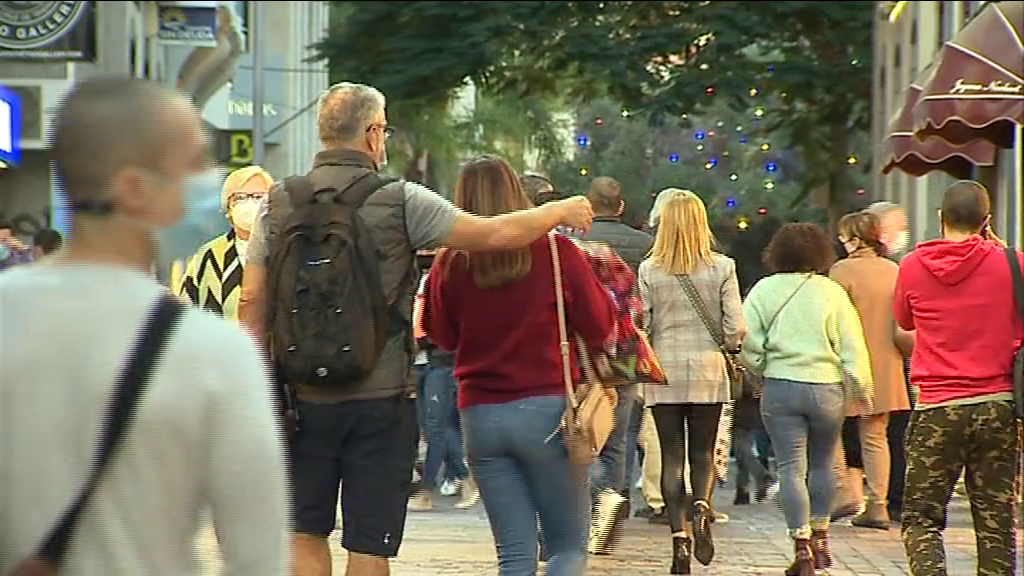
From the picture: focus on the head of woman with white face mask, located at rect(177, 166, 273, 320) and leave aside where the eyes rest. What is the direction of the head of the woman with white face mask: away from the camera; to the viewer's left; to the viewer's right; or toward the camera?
toward the camera

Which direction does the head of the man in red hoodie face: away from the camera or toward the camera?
away from the camera

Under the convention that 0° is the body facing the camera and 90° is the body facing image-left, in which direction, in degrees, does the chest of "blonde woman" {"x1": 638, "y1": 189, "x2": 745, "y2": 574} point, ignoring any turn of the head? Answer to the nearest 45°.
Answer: approximately 180°

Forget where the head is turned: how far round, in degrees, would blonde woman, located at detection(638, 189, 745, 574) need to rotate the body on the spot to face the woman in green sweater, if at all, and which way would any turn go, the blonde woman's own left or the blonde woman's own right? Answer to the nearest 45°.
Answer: approximately 90° to the blonde woman's own right

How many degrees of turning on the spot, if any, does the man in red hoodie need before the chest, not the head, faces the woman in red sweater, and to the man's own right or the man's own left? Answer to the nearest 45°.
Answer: approximately 135° to the man's own left

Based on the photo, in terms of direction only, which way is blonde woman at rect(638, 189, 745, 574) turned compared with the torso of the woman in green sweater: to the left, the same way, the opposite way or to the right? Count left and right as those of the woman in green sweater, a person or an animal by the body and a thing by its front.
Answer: the same way

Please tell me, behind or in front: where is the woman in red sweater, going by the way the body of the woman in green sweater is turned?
behind

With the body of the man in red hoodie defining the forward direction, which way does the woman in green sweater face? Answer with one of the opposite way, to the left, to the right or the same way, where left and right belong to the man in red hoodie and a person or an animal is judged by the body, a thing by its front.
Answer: the same way

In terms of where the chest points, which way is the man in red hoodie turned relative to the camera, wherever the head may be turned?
away from the camera

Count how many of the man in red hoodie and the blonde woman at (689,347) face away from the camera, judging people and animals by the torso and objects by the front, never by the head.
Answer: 2

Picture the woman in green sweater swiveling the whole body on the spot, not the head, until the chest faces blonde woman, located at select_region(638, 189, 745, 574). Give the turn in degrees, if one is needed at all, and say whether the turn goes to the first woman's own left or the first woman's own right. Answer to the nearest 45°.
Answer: approximately 90° to the first woman's own left

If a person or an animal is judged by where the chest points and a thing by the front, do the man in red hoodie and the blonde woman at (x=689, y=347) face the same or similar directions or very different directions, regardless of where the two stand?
same or similar directions

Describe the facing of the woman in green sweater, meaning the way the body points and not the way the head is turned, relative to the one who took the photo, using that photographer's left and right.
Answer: facing away from the viewer

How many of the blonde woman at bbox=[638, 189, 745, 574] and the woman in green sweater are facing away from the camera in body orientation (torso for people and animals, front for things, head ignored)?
2
